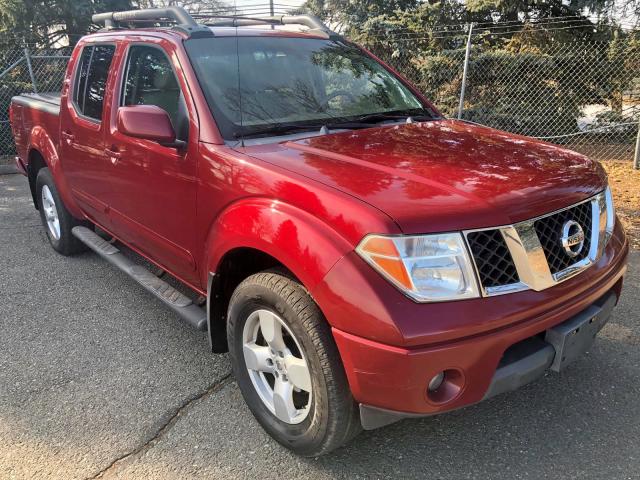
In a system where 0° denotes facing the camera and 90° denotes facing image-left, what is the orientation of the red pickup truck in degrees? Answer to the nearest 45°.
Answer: approximately 315°

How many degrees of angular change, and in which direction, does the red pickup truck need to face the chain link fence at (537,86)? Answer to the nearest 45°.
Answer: approximately 90° to its left
